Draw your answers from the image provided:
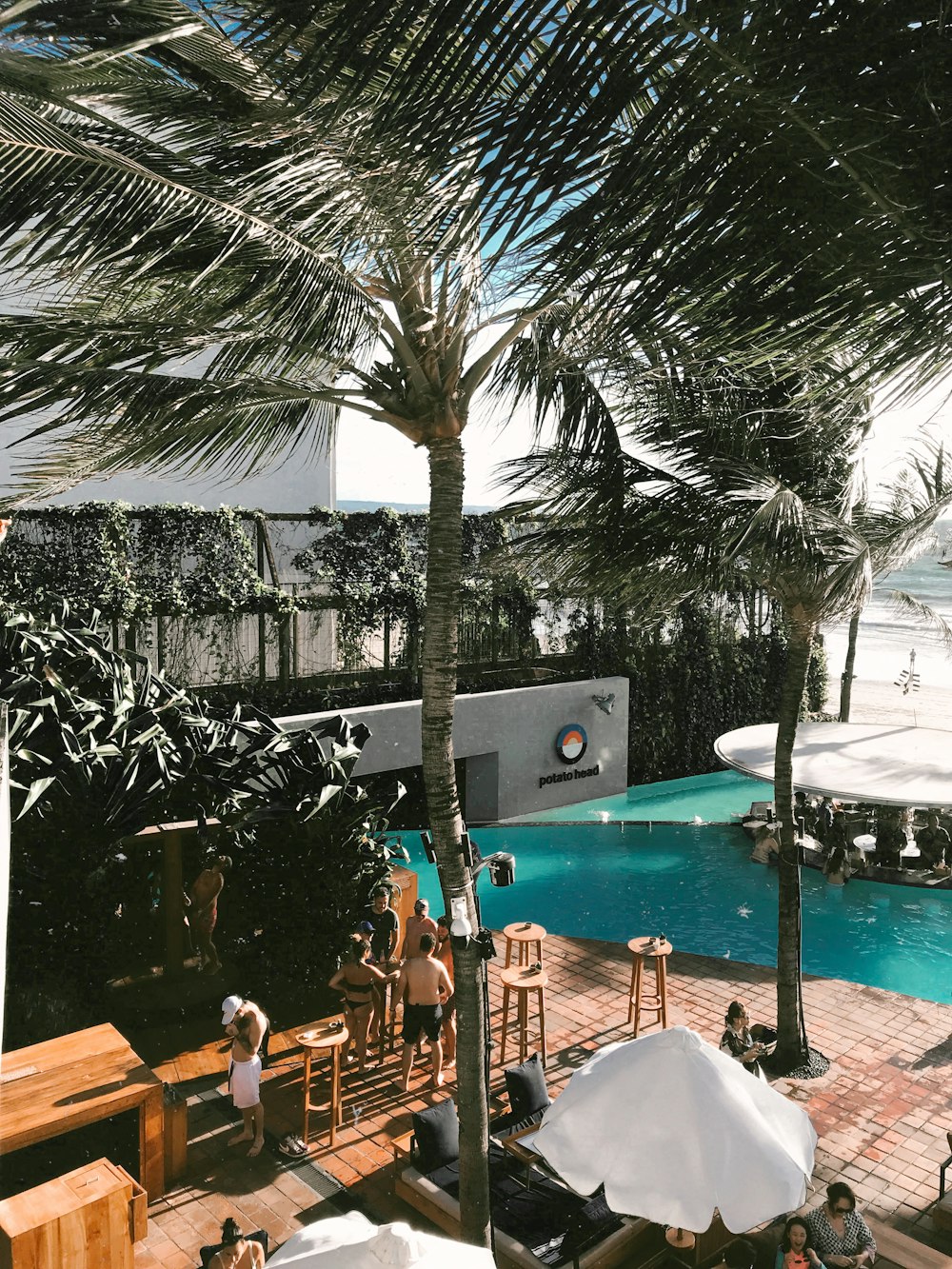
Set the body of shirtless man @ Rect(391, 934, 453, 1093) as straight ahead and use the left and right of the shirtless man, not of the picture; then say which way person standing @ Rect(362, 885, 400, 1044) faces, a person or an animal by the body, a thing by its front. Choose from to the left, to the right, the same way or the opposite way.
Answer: the opposite way

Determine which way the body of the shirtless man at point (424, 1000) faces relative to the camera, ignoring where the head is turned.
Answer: away from the camera

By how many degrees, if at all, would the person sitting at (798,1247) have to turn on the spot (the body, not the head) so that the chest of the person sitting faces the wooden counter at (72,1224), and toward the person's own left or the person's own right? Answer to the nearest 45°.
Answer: approximately 90° to the person's own right

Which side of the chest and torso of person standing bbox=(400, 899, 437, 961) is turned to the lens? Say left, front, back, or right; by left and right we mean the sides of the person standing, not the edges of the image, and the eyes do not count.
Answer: front

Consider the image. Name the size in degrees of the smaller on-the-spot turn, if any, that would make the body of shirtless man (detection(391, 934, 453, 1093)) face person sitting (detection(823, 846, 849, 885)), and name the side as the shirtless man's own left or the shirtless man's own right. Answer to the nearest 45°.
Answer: approximately 45° to the shirtless man's own right

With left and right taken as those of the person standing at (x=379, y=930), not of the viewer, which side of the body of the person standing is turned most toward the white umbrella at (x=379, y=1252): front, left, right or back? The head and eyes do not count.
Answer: front

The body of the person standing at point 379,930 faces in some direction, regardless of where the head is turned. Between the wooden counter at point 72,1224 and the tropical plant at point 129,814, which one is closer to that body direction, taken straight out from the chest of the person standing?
the wooden counter

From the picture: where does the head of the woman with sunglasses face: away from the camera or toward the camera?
toward the camera

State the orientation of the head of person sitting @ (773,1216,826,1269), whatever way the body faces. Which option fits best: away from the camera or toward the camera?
toward the camera

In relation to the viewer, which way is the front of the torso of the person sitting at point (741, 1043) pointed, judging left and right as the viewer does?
facing the viewer and to the right of the viewer

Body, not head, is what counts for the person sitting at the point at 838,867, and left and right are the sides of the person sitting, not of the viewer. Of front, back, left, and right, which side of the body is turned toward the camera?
back

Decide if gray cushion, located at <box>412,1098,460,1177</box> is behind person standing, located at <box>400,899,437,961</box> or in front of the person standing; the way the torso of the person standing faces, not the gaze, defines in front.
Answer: in front

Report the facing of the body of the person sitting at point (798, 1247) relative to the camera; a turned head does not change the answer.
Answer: toward the camera

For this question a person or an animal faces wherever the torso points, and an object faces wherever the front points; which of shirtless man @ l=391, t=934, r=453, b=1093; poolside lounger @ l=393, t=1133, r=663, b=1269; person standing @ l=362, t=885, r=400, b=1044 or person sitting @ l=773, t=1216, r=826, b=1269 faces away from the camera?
the shirtless man

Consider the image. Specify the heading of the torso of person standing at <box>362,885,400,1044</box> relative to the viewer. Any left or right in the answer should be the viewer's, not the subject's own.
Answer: facing the viewer
